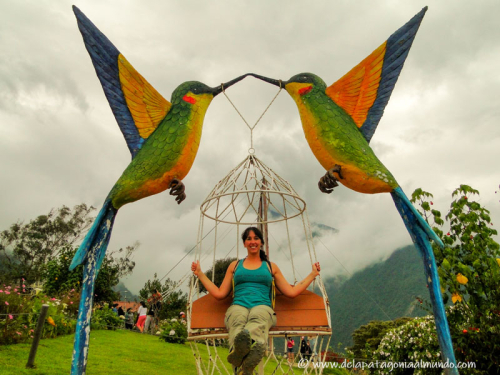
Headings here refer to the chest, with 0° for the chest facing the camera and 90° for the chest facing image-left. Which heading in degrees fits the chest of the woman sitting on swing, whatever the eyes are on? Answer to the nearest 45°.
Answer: approximately 0°

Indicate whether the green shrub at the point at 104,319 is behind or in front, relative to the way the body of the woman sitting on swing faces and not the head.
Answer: behind

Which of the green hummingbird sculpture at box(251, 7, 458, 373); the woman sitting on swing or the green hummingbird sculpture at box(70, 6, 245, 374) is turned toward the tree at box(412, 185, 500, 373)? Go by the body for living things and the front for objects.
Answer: the green hummingbird sculpture at box(70, 6, 245, 374)

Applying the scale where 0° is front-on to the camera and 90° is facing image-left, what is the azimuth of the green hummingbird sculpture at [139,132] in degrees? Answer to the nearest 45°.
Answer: approximately 270°

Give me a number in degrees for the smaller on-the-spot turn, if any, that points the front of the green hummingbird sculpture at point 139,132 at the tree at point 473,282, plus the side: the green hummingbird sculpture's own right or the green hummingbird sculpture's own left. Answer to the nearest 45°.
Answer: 0° — it already faces it

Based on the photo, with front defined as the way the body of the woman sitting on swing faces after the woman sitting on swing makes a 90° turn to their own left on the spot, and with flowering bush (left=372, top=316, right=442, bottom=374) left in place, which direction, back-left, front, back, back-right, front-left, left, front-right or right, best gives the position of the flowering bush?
front-left

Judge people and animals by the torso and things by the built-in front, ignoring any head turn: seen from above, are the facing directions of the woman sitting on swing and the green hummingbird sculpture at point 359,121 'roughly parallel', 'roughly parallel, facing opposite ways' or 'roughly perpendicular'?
roughly perpendicular

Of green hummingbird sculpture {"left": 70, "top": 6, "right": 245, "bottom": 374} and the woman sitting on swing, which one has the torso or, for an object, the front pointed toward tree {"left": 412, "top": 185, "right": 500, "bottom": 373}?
the green hummingbird sculpture

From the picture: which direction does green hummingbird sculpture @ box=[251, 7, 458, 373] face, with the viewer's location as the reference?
facing to the left of the viewer
